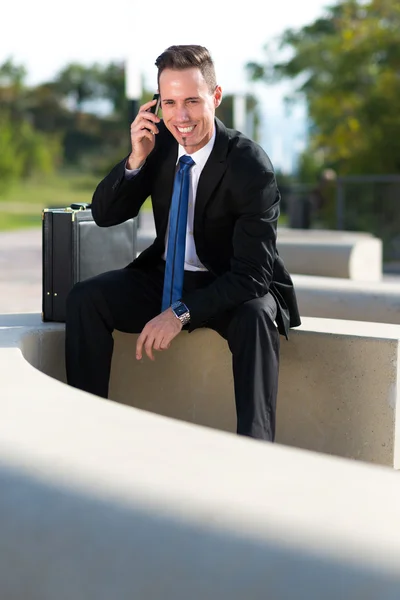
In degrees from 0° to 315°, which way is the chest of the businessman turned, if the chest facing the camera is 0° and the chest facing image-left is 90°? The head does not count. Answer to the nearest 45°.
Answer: approximately 45°

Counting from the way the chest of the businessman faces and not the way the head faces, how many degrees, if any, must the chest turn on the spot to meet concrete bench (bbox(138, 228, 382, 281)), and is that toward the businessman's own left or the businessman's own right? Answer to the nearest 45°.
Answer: approximately 135° to the businessman's own right

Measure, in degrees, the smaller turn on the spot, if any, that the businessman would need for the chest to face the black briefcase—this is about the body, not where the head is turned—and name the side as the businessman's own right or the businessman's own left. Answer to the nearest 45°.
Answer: approximately 90° to the businessman's own right

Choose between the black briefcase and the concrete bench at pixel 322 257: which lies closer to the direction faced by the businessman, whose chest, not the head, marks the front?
the black briefcase

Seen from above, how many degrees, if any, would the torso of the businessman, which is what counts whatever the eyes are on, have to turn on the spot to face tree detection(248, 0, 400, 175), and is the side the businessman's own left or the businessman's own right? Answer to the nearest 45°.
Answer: approximately 135° to the businessman's own right
